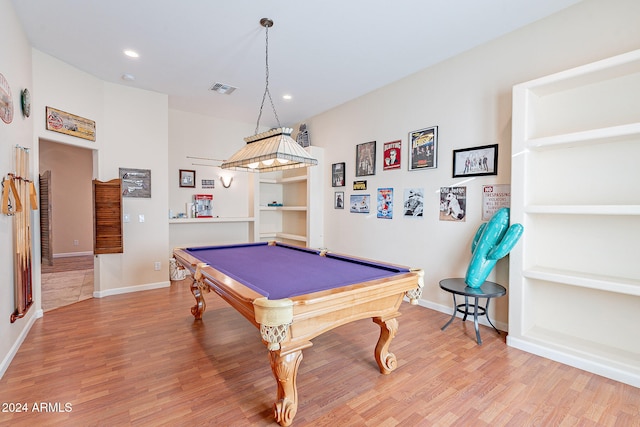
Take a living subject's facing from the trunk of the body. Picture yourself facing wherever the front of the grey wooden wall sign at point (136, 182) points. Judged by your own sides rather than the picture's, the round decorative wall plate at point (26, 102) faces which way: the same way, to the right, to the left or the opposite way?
to the left

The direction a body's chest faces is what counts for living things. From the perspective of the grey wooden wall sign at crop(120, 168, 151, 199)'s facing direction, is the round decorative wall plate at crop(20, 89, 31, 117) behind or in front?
in front

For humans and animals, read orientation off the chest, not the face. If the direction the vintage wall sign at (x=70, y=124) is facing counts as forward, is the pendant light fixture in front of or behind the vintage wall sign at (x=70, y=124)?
in front

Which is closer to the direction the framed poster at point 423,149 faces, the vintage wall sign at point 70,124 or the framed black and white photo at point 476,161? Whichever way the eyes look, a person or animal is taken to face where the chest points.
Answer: the vintage wall sign

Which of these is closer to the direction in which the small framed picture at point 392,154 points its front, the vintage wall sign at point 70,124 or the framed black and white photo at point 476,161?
the vintage wall sign

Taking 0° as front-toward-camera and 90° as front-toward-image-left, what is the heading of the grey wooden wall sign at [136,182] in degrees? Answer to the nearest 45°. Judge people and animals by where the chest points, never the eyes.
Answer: approximately 0°

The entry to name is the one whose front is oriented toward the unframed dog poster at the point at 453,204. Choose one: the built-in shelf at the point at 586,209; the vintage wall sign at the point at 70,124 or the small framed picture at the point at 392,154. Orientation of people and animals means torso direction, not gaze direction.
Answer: the vintage wall sign at the point at 70,124

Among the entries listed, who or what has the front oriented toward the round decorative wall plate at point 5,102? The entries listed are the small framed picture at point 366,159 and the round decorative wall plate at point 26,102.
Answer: the small framed picture

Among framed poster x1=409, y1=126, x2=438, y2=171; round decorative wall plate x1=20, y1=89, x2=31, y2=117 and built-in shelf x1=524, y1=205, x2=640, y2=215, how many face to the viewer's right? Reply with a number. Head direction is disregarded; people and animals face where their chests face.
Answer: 1

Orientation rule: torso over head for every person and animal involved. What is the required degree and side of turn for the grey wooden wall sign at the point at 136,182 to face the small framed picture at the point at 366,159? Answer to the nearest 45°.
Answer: approximately 45° to its left

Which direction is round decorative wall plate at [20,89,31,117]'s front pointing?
to the viewer's right

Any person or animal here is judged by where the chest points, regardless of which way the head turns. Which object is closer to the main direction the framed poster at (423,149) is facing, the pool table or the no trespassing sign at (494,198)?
the pool table

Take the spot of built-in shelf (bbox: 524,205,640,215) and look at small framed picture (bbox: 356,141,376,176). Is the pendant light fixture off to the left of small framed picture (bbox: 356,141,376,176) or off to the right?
left

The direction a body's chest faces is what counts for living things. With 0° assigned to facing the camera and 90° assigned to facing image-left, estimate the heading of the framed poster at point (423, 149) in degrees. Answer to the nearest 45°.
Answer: approximately 45°

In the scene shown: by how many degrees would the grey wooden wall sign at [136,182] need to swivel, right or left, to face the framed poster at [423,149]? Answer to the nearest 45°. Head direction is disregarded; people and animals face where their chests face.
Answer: approximately 45° to its left
